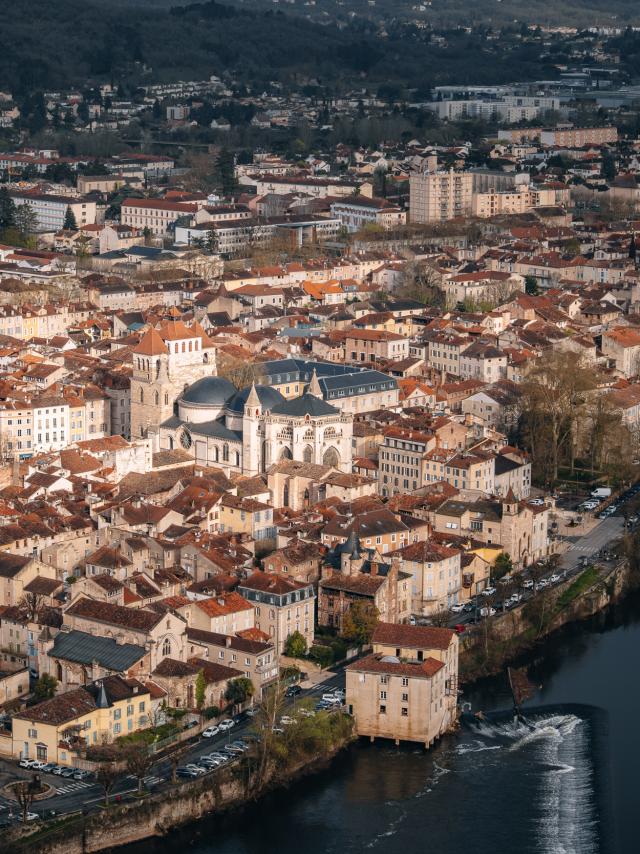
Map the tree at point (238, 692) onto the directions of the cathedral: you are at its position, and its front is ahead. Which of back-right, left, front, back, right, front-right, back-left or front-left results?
back-left

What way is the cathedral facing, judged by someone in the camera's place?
facing away from the viewer and to the left of the viewer

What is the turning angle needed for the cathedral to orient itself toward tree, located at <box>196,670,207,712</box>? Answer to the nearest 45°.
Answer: approximately 135° to its left

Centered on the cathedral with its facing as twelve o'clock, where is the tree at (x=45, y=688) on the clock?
The tree is roughly at 8 o'clock from the cathedral.

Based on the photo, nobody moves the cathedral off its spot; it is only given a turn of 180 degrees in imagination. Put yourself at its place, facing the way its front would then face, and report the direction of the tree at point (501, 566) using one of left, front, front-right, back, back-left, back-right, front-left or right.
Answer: front

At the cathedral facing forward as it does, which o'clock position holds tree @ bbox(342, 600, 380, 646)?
The tree is roughly at 7 o'clock from the cathedral.

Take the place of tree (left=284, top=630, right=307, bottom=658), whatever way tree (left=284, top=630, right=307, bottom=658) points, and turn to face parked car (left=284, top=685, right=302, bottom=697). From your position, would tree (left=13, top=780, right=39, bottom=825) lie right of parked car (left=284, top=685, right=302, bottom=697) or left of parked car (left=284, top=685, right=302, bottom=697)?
right

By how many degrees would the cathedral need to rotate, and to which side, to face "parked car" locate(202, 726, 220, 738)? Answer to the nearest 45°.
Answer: approximately 135° to its left
